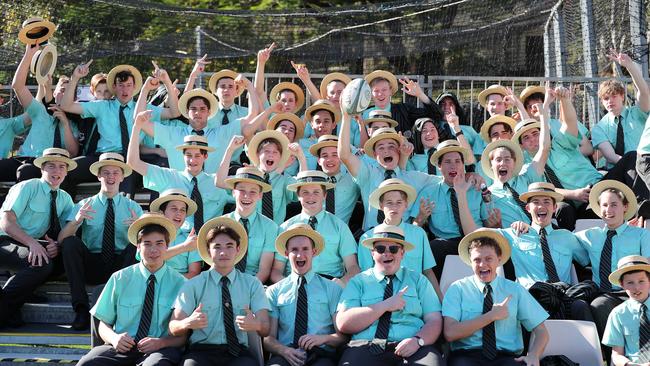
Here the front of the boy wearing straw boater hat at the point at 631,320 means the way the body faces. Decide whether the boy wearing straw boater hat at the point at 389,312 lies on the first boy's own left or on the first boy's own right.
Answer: on the first boy's own right

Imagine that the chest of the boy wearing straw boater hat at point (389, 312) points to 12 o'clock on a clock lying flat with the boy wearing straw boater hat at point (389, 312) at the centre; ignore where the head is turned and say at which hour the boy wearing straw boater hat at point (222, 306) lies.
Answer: the boy wearing straw boater hat at point (222, 306) is roughly at 3 o'clock from the boy wearing straw boater hat at point (389, 312).

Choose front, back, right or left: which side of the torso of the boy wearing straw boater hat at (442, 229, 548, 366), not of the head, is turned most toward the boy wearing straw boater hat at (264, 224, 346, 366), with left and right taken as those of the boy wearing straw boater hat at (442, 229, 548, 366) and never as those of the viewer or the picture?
right

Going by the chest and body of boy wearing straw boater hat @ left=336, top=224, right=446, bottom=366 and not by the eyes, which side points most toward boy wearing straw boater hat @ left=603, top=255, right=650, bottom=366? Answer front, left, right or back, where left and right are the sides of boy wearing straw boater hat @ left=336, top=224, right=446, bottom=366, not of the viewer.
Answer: left

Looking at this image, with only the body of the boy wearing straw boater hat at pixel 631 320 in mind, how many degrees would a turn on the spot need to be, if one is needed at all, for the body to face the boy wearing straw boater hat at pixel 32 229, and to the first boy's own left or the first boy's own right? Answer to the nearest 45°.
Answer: approximately 90° to the first boy's own right

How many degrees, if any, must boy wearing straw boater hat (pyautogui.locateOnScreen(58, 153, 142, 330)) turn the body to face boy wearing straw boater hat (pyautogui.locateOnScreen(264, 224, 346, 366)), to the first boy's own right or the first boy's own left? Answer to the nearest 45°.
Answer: approximately 45° to the first boy's own left
